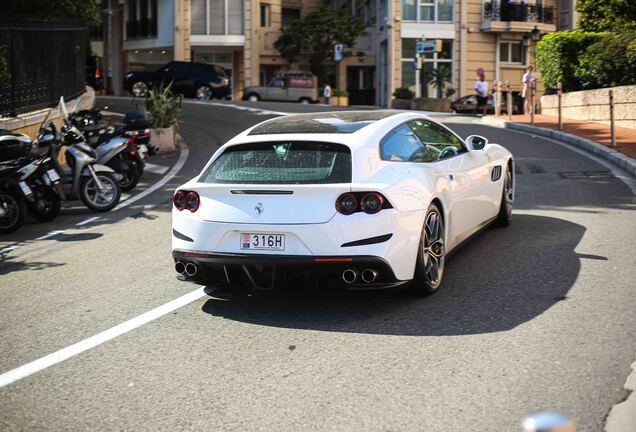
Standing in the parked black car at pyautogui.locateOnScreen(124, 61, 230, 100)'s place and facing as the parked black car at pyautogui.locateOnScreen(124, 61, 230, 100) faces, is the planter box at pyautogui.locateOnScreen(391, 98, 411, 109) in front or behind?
behind

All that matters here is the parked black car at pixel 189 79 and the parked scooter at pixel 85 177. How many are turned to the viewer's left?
1

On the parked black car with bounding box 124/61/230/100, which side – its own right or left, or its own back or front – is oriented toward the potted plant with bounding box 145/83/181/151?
left

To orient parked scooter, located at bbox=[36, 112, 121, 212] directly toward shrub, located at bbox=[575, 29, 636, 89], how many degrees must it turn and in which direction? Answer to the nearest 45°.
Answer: approximately 90° to its left

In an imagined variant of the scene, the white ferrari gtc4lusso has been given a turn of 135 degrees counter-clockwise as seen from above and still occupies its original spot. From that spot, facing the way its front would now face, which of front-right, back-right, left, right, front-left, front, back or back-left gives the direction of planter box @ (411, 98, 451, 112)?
right

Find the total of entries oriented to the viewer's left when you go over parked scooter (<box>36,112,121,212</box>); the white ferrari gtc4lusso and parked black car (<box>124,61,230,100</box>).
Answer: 1

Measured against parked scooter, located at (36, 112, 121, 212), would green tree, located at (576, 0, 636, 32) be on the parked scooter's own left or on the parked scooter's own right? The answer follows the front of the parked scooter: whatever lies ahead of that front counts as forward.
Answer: on the parked scooter's own left

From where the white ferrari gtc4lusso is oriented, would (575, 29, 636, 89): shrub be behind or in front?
in front

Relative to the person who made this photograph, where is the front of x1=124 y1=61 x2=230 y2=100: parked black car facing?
facing to the left of the viewer

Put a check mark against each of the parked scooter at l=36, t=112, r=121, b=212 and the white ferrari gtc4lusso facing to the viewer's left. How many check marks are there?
0

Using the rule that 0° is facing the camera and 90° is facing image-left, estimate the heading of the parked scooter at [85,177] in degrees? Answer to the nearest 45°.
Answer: approximately 315°

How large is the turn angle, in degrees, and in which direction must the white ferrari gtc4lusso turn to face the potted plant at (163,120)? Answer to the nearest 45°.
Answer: approximately 45° to its left

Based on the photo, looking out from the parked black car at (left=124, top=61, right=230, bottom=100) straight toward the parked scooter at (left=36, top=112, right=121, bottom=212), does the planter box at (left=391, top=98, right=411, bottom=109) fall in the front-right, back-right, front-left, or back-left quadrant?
back-left

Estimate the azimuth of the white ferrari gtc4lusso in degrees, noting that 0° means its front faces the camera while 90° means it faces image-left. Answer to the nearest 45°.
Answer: approximately 225°

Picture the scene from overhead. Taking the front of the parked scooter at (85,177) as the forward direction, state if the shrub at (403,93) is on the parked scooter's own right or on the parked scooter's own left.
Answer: on the parked scooter's own left
